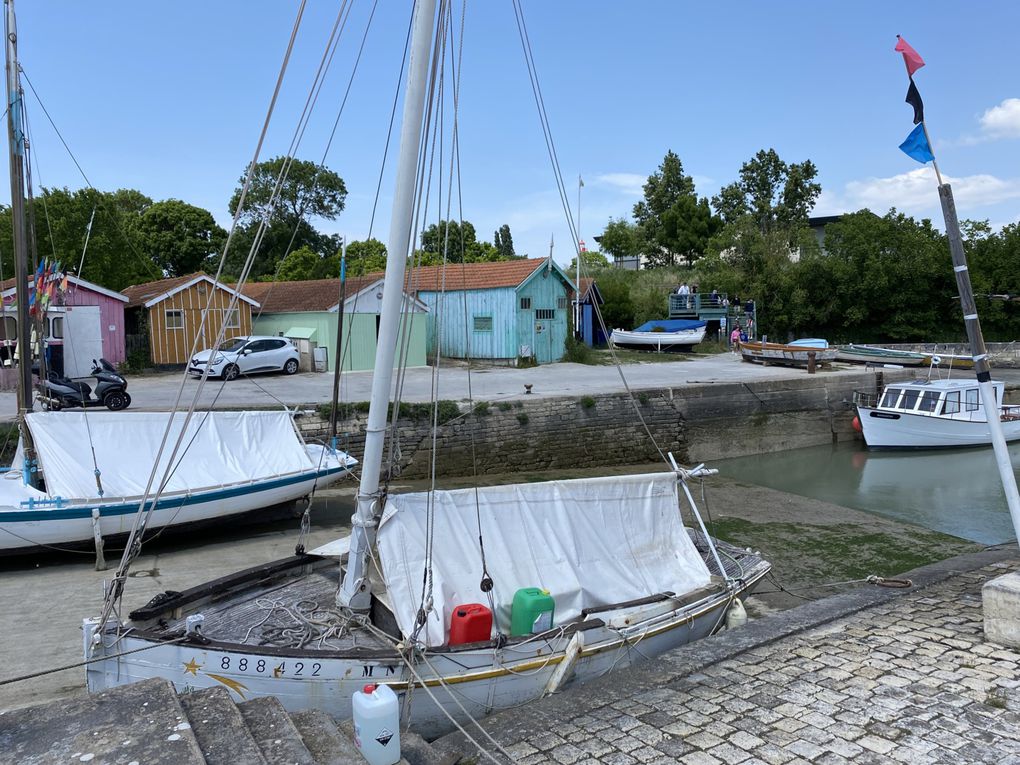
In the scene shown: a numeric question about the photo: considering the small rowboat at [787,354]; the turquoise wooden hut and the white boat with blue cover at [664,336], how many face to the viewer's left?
2

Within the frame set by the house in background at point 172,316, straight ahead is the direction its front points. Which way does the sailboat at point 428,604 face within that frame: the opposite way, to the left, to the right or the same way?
to the right

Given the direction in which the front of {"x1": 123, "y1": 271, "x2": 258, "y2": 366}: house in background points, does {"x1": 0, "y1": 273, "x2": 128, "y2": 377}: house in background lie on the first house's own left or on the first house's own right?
on the first house's own right

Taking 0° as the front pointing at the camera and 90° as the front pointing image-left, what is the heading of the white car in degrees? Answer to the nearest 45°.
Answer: approximately 45°

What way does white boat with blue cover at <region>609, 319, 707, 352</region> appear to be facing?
to the viewer's left

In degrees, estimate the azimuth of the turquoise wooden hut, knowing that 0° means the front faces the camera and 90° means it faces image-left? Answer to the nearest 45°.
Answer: approximately 315°

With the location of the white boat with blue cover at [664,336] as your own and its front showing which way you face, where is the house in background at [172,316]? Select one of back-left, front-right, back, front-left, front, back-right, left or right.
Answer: front-left

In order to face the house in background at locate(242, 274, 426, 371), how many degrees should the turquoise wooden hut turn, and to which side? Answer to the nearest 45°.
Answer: approximately 90° to its right

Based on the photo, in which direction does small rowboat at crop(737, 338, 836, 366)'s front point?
to the viewer's left

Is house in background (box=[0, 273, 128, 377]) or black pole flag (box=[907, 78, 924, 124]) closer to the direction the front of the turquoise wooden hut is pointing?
the black pole flag
